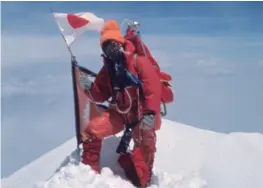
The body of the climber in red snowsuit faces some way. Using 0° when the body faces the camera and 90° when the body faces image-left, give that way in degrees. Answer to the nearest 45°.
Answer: approximately 45°
